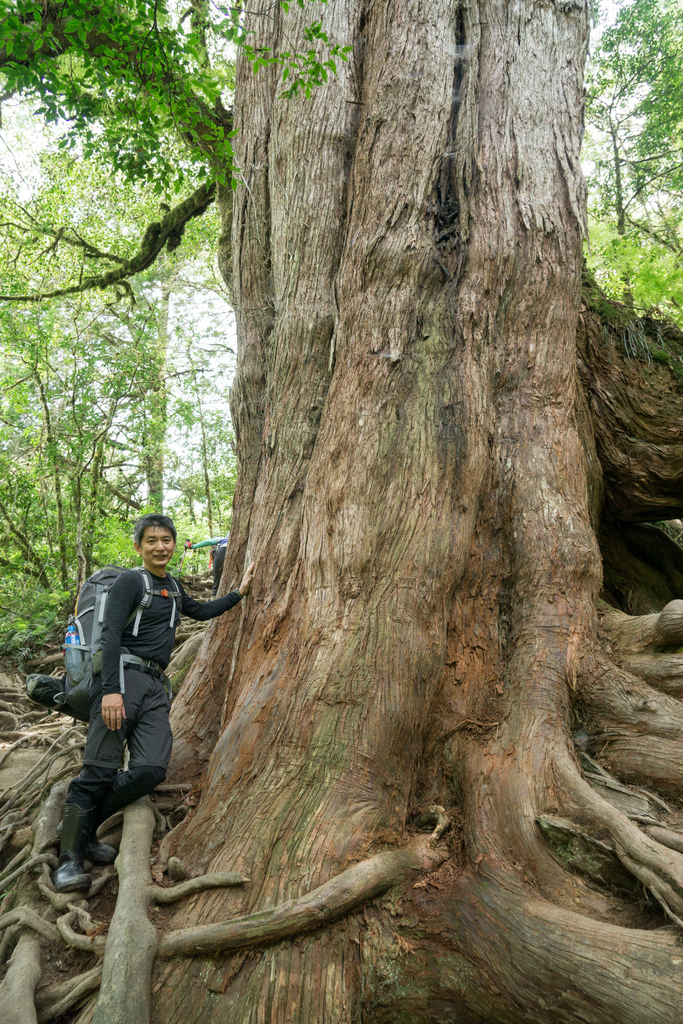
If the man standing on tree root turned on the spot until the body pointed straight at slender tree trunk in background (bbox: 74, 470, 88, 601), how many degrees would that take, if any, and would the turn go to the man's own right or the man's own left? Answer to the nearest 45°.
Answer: approximately 135° to the man's own left

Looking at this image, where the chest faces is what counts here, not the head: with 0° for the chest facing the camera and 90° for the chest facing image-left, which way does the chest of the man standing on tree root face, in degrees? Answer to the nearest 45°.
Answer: approximately 315°

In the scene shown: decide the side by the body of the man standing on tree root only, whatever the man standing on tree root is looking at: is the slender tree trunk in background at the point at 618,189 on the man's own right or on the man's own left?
on the man's own left

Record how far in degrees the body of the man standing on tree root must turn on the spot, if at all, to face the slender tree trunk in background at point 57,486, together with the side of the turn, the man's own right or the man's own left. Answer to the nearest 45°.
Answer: approximately 135° to the man's own left

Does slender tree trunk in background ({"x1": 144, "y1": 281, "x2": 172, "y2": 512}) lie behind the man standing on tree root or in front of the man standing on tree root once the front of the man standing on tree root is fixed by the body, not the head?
behind

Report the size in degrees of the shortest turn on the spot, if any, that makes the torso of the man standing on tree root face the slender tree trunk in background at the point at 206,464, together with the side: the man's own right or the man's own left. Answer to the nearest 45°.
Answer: approximately 135° to the man's own left
